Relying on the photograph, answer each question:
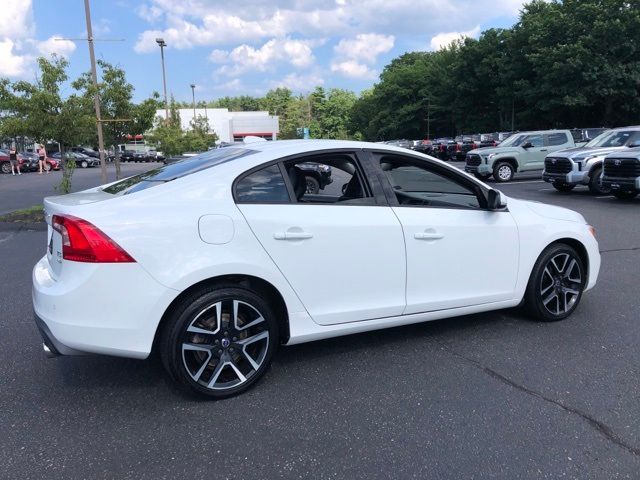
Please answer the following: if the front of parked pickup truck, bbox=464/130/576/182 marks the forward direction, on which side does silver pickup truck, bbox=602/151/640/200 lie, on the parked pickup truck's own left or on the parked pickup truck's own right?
on the parked pickup truck's own left

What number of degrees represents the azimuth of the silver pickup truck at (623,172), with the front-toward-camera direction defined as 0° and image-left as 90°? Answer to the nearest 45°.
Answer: approximately 45°

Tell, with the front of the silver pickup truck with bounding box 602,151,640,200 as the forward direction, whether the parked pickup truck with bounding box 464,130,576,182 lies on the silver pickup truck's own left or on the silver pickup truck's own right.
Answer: on the silver pickup truck's own right

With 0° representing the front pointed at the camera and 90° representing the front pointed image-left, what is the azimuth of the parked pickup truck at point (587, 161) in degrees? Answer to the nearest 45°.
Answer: approximately 45°

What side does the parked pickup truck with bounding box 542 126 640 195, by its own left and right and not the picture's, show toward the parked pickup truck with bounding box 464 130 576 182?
right

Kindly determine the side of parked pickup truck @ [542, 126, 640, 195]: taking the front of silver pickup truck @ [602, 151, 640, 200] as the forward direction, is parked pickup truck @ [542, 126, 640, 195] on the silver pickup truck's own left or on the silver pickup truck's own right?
on the silver pickup truck's own right

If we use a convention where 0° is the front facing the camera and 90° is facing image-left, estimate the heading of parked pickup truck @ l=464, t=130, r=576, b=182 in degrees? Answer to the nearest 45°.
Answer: approximately 45°

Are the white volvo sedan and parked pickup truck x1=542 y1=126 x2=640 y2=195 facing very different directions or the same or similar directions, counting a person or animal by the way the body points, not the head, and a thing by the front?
very different directions

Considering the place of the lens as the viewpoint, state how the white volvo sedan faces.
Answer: facing away from the viewer and to the right of the viewer

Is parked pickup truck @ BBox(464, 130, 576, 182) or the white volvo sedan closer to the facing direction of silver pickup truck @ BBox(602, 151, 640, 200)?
the white volvo sedan
